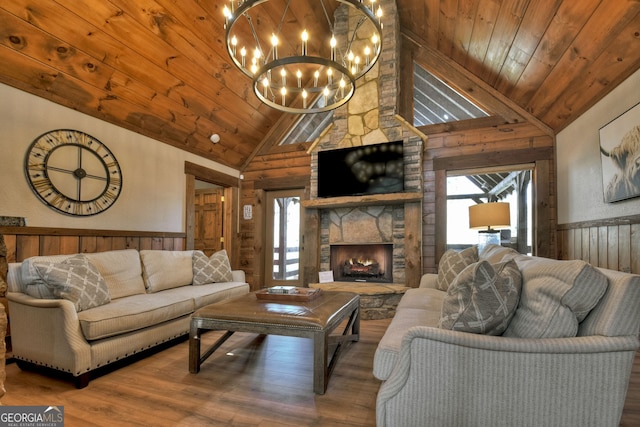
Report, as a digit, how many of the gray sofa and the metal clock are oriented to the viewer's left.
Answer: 1

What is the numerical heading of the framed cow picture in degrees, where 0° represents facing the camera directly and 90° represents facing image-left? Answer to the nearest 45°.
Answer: approximately 45°

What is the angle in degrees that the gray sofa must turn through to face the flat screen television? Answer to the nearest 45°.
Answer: approximately 45° to its right

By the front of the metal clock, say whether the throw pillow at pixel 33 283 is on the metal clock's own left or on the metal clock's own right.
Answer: on the metal clock's own right

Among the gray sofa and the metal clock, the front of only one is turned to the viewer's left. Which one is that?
the gray sofa

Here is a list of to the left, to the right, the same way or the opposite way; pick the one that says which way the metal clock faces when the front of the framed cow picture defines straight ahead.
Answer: the opposite way

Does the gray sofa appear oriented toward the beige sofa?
yes

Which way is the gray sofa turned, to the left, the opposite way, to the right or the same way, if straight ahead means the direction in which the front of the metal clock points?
the opposite way

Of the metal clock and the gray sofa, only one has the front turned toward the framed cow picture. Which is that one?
the metal clock

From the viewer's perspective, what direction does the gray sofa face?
to the viewer's left
